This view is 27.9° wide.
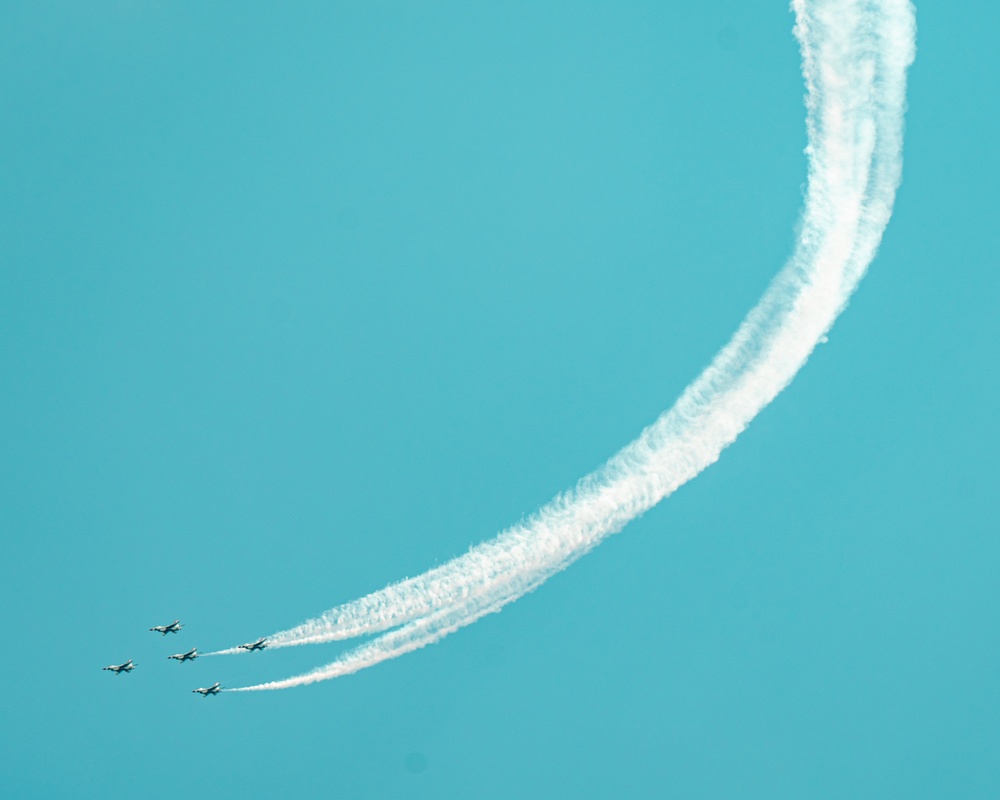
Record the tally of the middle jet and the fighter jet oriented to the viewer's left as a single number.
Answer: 2

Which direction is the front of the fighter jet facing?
to the viewer's left

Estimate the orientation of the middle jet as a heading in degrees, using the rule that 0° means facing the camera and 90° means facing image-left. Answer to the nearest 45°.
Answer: approximately 90°
